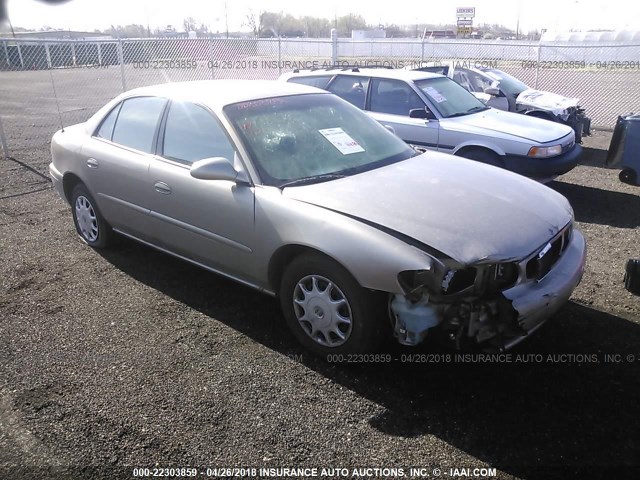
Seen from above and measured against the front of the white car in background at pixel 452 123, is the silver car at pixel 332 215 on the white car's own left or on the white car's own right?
on the white car's own right

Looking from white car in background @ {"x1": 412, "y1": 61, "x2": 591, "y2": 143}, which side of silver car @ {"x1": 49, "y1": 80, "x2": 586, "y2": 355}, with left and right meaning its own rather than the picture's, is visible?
left

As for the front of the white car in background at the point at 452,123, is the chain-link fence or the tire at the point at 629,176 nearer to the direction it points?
the tire

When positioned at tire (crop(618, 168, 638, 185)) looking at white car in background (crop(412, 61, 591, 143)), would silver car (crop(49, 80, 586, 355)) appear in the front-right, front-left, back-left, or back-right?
back-left

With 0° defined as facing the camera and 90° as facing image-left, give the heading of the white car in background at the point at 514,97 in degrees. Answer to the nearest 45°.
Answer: approximately 315°

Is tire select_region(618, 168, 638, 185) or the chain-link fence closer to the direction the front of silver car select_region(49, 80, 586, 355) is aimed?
the tire

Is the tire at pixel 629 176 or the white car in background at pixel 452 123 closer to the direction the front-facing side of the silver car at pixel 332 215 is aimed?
the tire

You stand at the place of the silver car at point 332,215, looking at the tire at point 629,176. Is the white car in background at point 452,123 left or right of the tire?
left

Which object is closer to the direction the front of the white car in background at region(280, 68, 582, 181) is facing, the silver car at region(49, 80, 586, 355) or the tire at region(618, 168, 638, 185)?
the tire

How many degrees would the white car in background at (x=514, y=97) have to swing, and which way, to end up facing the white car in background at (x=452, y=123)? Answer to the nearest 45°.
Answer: approximately 45° to its right
